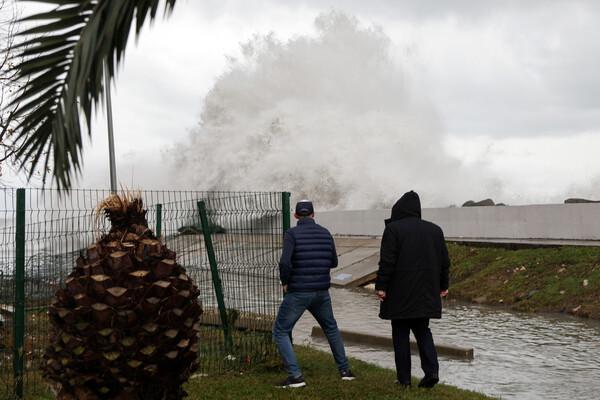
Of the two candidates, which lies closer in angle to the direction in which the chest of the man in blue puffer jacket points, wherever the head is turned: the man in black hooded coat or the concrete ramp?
the concrete ramp

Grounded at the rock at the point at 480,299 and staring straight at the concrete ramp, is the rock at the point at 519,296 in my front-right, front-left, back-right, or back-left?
back-right

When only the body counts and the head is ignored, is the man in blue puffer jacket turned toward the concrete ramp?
yes

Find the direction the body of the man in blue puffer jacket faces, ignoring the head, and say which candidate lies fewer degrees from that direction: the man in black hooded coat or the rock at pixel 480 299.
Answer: the rock

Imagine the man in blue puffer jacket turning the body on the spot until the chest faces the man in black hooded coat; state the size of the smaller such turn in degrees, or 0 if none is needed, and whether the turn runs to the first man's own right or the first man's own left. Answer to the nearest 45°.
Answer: approximately 90° to the first man's own right

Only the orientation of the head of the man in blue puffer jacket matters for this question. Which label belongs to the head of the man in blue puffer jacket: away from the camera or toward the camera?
away from the camera

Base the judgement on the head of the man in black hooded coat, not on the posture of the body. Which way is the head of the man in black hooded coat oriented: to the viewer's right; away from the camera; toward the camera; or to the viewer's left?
away from the camera

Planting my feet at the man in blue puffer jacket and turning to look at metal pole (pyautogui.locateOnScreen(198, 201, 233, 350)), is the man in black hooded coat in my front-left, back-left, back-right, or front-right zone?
back-right

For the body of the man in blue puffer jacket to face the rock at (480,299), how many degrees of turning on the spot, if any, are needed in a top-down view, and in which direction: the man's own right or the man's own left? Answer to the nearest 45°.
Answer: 0° — they already face it

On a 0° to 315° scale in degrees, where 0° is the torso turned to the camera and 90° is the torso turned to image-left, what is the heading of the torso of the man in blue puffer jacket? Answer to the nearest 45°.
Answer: approximately 180°

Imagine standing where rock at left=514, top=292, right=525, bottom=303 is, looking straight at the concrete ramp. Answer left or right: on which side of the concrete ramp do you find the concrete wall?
right
